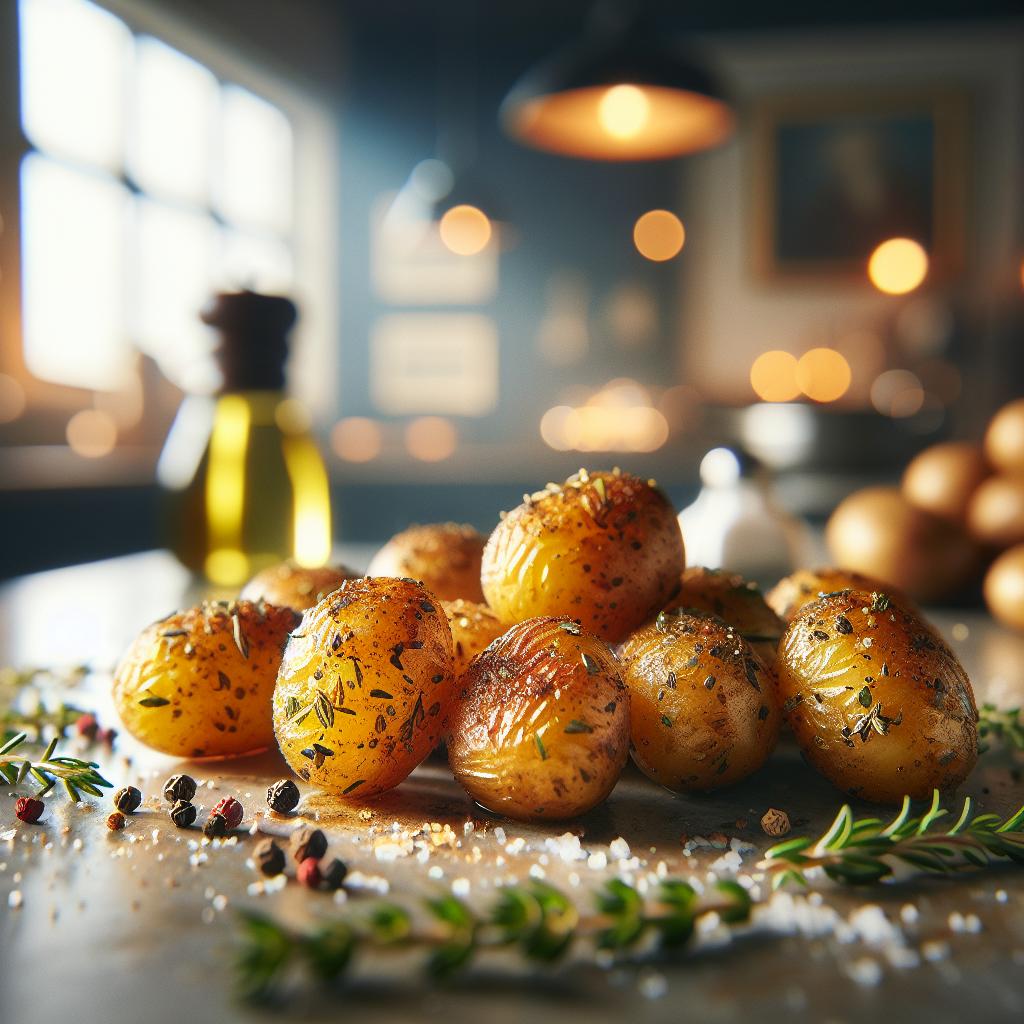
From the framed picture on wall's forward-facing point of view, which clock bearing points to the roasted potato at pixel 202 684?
The roasted potato is roughly at 12 o'clock from the framed picture on wall.

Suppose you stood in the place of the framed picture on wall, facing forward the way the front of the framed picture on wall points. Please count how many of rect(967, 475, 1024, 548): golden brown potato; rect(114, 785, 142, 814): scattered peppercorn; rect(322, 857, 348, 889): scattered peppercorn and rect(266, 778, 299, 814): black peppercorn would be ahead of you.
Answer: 4

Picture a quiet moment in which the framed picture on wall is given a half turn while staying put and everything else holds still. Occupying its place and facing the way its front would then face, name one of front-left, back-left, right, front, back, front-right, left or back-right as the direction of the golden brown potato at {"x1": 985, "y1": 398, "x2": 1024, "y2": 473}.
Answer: back

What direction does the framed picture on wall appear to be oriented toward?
toward the camera

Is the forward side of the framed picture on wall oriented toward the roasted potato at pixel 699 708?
yes

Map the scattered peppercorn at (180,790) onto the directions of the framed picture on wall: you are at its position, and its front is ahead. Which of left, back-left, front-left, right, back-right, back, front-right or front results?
front

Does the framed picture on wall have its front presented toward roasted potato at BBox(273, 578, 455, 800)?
yes

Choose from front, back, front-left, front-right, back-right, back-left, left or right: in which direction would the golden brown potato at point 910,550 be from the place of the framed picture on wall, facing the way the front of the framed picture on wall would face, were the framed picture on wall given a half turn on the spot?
back

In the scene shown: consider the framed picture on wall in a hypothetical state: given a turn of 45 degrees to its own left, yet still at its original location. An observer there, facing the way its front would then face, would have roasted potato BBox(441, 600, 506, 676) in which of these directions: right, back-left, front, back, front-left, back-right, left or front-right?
front-right

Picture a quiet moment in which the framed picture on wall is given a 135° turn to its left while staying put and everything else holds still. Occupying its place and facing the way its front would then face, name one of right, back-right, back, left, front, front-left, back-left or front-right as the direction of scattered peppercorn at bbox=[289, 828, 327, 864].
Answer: back-right

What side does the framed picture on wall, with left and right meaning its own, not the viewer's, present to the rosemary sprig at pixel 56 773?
front

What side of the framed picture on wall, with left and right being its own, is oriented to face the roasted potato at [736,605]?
front

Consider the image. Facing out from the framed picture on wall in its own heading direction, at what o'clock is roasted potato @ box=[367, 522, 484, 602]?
The roasted potato is roughly at 12 o'clock from the framed picture on wall.

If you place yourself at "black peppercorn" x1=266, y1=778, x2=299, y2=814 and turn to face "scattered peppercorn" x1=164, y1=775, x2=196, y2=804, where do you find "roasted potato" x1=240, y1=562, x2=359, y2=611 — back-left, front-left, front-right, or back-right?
front-right

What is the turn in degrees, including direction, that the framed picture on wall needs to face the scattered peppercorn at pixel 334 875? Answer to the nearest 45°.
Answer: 0° — it already faces it

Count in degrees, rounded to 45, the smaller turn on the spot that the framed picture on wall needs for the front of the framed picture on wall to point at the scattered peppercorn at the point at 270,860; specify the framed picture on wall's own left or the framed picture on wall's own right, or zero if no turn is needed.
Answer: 0° — it already faces it

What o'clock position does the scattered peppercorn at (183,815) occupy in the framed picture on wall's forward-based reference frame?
The scattered peppercorn is roughly at 12 o'clock from the framed picture on wall.

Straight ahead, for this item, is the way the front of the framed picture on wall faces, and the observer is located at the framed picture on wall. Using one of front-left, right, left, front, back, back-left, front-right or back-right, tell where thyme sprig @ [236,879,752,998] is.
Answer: front

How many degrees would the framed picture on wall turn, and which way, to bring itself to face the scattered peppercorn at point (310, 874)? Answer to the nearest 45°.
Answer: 0° — it already faces it

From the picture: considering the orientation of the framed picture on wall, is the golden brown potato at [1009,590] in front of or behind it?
in front

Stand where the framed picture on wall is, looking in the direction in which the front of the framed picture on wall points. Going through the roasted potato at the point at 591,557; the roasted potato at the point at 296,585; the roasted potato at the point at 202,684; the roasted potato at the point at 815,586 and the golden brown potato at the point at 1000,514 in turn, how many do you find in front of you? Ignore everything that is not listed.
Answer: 5

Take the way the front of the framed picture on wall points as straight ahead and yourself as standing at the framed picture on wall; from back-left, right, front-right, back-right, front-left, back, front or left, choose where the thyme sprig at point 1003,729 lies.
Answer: front
